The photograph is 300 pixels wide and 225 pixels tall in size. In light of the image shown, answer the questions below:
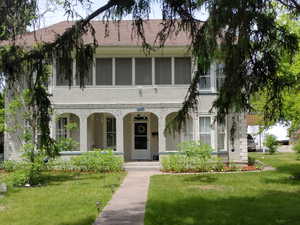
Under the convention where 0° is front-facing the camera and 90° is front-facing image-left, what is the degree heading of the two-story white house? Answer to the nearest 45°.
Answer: approximately 0°

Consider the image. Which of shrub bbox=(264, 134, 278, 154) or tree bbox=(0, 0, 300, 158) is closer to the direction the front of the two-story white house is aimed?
the tree

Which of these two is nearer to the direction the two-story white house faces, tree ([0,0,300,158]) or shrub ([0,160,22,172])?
the tree

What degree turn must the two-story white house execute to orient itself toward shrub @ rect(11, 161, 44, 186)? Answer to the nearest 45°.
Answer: approximately 45° to its right

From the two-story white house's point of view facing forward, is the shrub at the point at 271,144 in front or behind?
behind

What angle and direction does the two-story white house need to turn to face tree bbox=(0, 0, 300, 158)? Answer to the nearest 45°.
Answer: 0° — it already faces it
